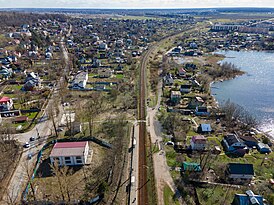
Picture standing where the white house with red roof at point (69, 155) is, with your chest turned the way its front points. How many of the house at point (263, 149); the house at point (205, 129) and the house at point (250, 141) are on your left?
3

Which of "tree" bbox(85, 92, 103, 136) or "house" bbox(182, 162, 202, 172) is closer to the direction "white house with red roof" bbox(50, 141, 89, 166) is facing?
the house

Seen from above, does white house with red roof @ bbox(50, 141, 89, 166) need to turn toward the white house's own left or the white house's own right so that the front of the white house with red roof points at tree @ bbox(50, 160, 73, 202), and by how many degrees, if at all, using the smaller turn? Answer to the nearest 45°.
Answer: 0° — it already faces it

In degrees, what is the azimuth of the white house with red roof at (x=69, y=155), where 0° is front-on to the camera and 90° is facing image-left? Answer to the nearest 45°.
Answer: approximately 0°

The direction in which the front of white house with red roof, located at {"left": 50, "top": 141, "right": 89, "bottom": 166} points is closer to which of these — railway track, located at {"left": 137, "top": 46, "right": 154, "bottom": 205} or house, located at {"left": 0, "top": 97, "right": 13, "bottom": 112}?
the railway track

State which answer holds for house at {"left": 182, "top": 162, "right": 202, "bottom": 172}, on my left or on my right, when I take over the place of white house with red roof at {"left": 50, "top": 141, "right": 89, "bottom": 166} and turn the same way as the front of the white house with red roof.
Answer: on my left

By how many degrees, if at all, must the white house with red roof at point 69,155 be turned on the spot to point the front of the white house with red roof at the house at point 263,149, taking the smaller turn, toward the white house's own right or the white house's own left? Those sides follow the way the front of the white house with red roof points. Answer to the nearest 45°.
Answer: approximately 90° to the white house's own left

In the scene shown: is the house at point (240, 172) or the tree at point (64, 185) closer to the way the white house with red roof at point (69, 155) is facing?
the tree

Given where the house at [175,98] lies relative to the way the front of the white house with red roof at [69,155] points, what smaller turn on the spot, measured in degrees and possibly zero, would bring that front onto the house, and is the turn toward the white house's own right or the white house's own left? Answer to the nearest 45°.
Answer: approximately 135° to the white house's own left

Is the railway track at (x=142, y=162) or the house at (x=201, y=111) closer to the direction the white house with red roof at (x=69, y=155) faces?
the railway track

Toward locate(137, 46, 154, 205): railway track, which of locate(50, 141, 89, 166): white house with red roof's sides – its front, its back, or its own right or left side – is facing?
left

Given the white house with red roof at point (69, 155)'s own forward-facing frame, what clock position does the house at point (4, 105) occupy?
The house is roughly at 5 o'clock from the white house with red roof.

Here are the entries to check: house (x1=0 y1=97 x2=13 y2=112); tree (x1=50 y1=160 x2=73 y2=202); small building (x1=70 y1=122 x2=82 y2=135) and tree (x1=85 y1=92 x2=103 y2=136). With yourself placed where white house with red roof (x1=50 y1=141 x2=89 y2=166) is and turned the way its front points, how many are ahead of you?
1
